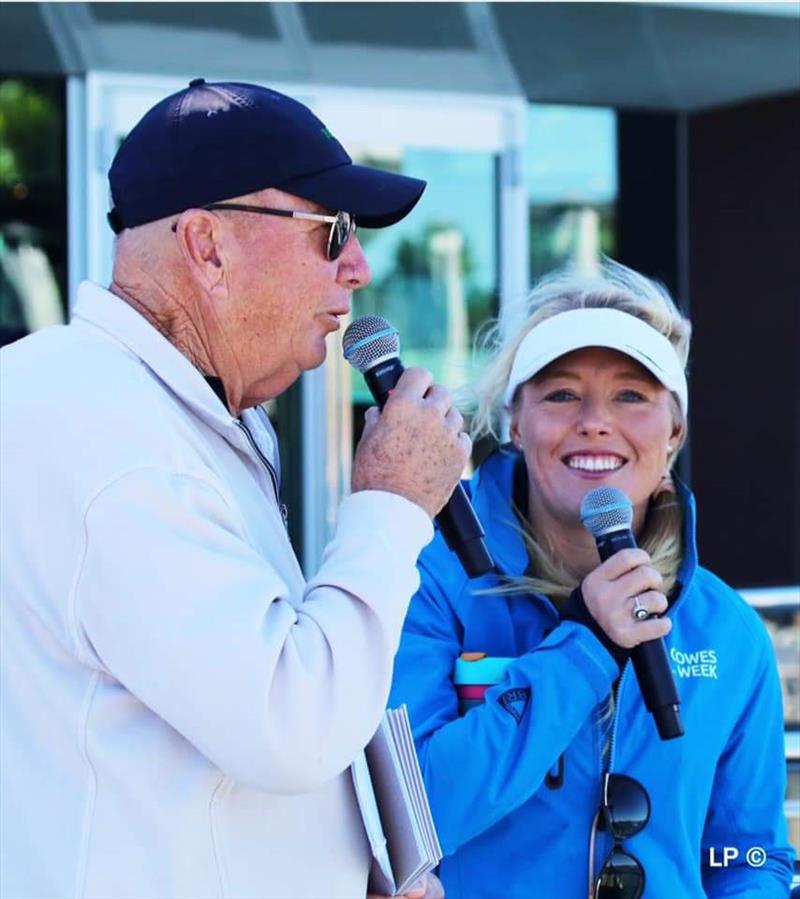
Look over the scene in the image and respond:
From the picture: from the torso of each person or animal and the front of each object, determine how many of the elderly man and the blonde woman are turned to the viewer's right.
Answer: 1

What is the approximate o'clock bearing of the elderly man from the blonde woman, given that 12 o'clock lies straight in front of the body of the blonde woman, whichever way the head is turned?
The elderly man is roughly at 1 o'clock from the blonde woman.

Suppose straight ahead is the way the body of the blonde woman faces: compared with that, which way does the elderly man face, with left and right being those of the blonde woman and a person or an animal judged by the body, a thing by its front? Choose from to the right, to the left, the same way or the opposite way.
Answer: to the left

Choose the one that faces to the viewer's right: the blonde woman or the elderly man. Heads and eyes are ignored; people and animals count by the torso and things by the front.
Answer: the elderly man

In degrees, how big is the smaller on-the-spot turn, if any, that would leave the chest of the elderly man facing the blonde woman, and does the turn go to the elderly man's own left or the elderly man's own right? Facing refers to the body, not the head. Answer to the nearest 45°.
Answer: approximately 45° to the elderly man's own left

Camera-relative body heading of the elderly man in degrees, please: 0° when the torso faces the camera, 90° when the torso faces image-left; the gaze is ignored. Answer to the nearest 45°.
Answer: approximately 270°

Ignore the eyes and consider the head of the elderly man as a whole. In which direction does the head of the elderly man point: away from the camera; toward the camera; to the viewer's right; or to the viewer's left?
to the viewer's right
